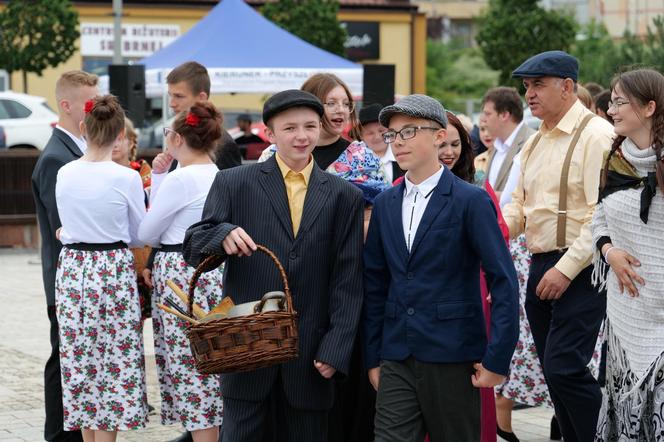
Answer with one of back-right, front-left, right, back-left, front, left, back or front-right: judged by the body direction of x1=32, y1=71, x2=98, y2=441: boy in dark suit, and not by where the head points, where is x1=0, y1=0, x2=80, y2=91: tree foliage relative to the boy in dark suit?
left

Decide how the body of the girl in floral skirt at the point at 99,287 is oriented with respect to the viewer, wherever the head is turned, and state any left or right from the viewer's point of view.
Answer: facing away from the viewer

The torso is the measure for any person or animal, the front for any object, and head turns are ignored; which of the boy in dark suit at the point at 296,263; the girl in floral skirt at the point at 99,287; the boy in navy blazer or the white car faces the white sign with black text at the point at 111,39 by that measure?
the girl in floral skirt

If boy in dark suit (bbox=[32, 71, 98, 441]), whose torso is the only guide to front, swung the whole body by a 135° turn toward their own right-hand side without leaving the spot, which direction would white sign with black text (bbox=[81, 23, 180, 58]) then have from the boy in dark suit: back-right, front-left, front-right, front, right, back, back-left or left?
back-right

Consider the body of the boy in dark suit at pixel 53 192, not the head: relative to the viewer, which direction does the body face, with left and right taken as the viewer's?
facing to the right of the viewer

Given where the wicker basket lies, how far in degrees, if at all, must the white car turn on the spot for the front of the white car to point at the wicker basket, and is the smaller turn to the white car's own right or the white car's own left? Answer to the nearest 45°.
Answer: approximately 90° to the white car's own left

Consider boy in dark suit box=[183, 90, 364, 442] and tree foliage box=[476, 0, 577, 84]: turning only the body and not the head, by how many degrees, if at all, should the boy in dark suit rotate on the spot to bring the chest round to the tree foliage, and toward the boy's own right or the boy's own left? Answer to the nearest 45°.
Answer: approximately 180°

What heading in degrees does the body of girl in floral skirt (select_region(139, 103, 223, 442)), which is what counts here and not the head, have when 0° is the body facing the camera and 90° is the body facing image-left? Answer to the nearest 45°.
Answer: approximately 135°

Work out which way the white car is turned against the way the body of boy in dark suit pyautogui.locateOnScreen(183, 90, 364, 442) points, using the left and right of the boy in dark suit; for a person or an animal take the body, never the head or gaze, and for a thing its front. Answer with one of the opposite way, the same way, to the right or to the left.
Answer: to the right

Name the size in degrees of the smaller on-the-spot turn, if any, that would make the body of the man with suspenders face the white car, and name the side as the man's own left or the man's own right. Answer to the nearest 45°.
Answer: approximately 90° to the man's own right
